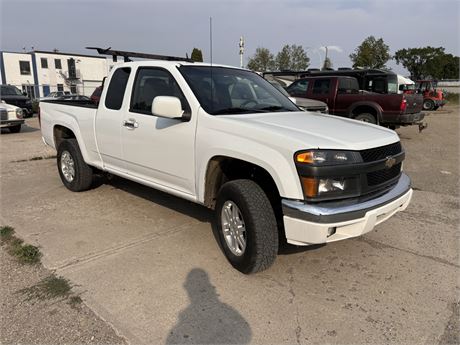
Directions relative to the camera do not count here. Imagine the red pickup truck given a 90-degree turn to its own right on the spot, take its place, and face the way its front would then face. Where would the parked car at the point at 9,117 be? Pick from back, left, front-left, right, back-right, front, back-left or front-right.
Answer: back-left

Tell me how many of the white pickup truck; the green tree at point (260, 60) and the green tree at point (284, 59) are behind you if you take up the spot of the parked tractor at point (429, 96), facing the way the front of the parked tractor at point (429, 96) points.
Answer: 2

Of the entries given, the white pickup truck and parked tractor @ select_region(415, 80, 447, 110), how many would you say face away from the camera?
0

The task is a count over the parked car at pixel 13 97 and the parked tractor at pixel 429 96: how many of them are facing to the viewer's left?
0

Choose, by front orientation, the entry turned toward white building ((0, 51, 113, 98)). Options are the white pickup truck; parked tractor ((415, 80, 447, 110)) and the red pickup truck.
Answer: the red pickup truck

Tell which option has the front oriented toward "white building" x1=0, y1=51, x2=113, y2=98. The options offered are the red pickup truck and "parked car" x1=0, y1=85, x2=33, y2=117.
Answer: the red pickup truck

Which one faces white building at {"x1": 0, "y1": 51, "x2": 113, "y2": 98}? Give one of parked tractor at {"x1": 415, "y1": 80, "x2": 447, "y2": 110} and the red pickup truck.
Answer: the red pickup truck

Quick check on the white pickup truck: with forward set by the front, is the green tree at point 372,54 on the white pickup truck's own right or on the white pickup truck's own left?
on the white pickup truck's own left

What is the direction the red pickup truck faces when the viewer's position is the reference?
facing away from the viewer and to the left of the viewer

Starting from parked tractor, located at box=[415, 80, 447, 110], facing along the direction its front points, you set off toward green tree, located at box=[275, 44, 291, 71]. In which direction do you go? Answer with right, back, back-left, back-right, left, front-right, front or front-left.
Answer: back

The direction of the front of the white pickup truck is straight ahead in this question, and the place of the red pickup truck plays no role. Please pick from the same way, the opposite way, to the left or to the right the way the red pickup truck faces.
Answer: the opposite way

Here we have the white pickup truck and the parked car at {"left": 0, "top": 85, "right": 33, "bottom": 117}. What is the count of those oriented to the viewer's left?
0

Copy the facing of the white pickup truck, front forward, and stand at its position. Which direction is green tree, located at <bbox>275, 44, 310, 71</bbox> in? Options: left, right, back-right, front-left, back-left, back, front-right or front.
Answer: back-left

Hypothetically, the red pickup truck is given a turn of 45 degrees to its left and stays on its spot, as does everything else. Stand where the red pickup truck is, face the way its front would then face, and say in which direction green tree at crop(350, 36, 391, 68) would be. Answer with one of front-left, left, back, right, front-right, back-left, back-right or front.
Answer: right
